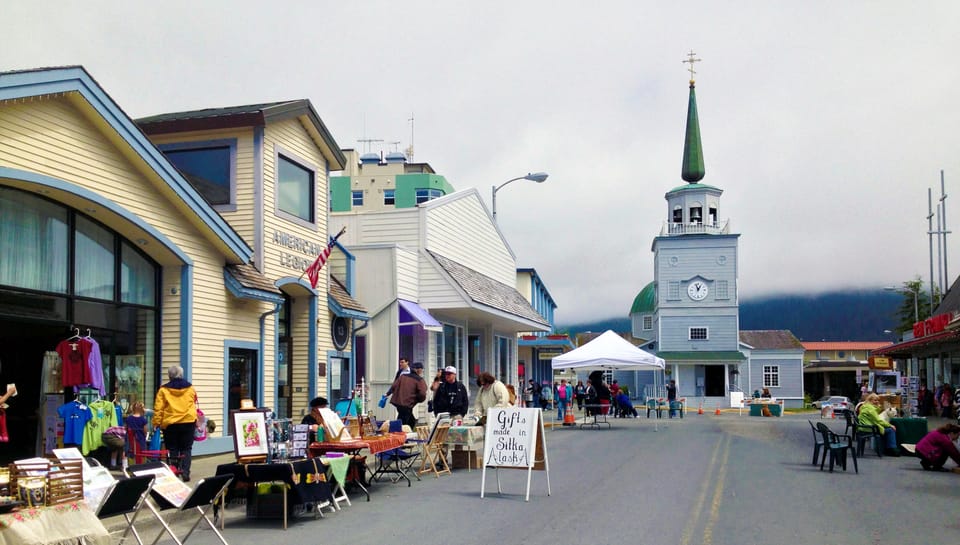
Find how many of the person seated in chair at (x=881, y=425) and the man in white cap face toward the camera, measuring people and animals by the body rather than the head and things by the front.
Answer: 1

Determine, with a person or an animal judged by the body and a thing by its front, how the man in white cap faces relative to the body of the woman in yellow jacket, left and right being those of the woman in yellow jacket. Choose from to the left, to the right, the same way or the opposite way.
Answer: the opposite way

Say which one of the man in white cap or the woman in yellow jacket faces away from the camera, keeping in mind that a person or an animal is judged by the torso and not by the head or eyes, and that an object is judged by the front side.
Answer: the woman in yellow jacket

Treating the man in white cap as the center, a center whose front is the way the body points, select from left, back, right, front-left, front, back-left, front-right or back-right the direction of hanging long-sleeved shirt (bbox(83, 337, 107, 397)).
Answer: front-right

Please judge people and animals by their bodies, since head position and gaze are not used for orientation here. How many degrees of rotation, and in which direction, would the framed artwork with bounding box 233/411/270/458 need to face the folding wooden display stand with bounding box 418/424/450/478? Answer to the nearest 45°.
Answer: approximately 90° to its left

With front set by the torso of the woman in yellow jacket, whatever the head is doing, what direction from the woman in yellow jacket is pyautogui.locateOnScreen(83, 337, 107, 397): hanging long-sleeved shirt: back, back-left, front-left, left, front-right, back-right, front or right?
front-left

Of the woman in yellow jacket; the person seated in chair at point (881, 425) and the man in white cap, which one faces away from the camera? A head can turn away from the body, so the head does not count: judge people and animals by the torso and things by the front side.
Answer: the woman in yellow jacket

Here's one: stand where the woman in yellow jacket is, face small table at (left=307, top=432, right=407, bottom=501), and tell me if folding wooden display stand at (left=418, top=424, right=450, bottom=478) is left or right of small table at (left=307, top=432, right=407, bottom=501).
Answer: left

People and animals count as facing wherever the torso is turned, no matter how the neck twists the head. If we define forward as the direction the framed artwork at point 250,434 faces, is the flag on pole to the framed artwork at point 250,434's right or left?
on its left

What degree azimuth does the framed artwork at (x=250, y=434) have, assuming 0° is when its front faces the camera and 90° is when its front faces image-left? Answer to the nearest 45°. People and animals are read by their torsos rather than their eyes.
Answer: approximately 315°

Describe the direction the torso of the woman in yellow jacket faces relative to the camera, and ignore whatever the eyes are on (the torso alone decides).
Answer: away from the camera

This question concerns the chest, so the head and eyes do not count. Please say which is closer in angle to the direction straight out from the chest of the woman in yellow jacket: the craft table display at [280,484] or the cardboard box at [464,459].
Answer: the cardboard box
